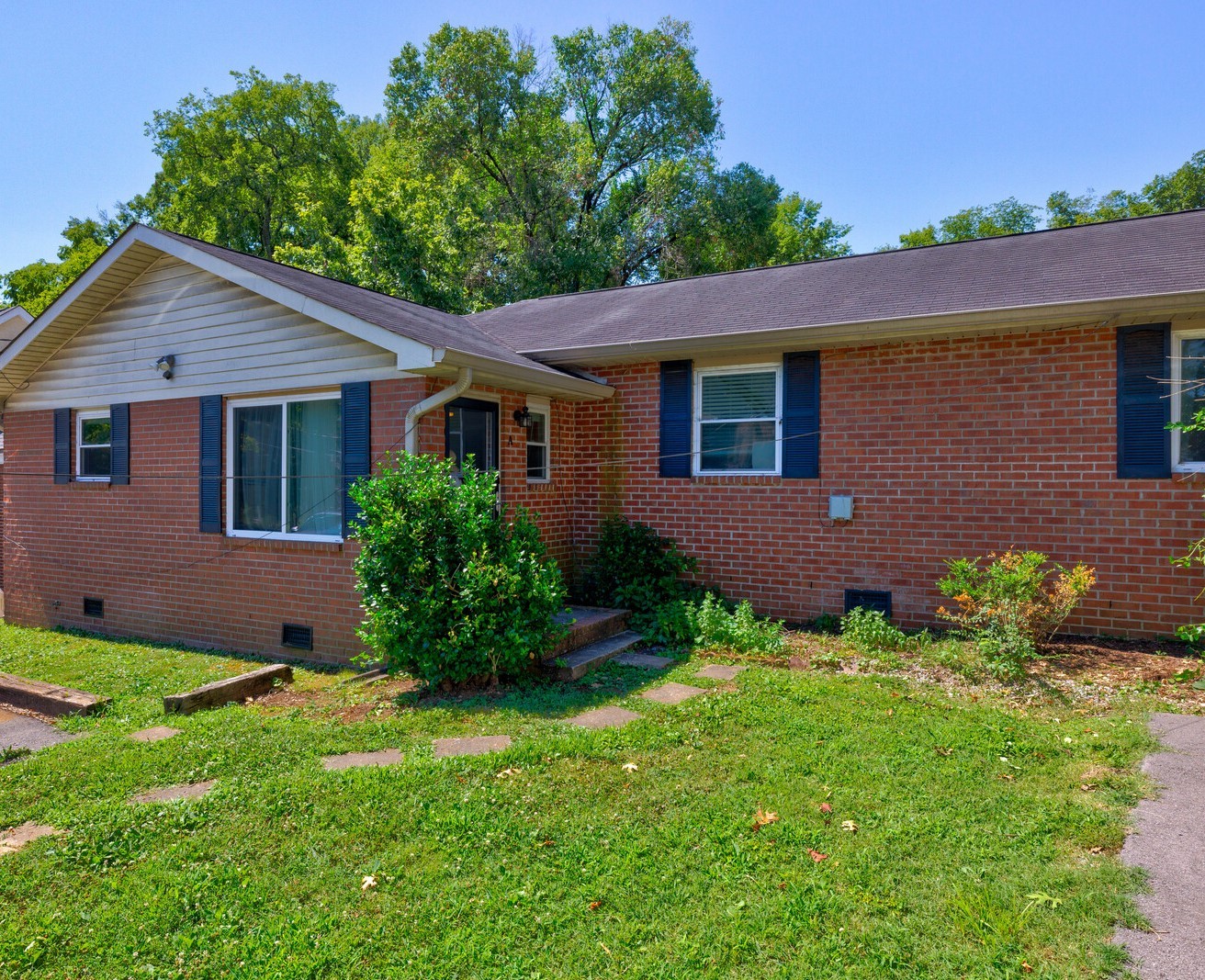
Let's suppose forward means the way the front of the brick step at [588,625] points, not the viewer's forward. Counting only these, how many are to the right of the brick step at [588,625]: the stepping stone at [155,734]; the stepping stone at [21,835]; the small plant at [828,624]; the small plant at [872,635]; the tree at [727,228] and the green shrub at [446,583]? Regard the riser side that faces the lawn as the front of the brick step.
3

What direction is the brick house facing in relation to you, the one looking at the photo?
facing the viewer and to the left of the viewer

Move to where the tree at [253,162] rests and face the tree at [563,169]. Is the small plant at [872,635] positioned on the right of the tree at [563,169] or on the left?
right

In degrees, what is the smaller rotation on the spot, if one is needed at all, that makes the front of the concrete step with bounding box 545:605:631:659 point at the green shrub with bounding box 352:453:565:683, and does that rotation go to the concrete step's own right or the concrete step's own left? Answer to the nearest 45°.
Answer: approximately 90° to the concrete step's own right

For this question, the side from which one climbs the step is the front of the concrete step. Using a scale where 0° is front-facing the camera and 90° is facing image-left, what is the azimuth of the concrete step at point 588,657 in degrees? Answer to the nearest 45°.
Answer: approximately 315°

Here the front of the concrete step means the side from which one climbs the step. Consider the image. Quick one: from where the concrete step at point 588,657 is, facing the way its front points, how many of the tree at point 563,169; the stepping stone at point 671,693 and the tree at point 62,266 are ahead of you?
1

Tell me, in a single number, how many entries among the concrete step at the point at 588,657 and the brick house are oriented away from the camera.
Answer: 0

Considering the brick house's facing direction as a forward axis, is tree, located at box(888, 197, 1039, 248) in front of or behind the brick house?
behind

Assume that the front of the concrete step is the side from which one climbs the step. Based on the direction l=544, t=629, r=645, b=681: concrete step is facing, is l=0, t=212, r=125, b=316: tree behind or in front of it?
behind

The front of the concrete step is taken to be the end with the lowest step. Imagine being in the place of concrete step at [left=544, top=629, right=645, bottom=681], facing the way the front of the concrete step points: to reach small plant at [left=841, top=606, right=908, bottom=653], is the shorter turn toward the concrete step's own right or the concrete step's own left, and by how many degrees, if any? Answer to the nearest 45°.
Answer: approximately 45° to the concrete step's own left

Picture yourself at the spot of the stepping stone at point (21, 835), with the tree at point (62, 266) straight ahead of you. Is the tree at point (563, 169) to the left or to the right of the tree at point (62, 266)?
right
